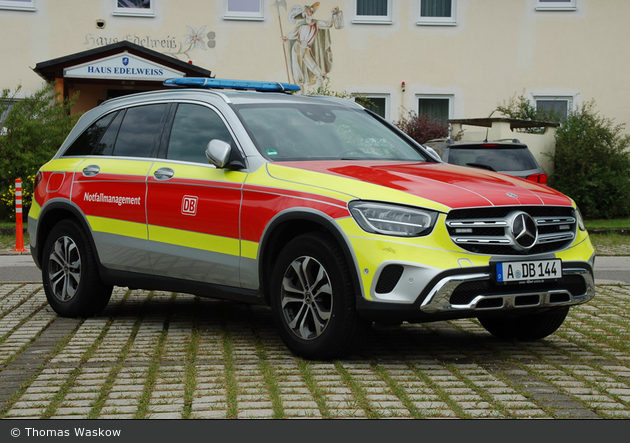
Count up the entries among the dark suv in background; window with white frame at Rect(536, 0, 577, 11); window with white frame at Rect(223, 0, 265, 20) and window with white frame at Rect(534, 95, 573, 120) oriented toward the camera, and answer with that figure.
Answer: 3

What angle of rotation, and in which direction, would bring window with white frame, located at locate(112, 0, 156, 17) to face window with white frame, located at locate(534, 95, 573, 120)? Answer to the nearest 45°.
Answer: approximately 90° to its left

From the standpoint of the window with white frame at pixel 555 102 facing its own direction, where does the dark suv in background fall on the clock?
The dark suv in background is roughly at 12 o'clock from the window with white frame.

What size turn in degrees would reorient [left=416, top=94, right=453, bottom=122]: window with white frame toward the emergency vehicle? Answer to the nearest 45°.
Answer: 0° — it already faces it

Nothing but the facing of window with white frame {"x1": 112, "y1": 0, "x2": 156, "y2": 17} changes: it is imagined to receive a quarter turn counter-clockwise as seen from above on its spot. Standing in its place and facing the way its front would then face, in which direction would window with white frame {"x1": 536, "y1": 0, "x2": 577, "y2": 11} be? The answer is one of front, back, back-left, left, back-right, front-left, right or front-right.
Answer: front

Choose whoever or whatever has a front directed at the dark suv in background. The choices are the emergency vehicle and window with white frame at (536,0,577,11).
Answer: the window with white frame

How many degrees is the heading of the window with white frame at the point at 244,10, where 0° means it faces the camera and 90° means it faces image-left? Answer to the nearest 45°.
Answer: approximately 0°
